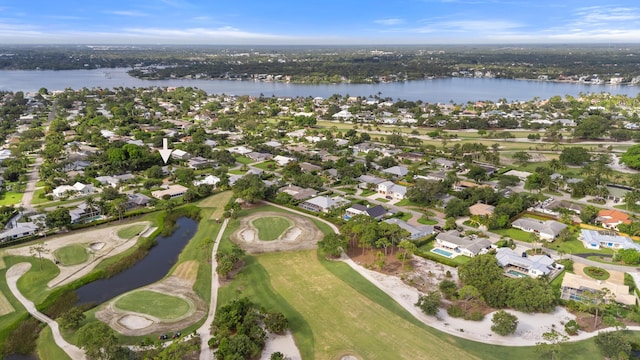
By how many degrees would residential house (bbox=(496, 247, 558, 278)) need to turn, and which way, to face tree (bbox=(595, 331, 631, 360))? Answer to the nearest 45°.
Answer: approximately 90° to its right

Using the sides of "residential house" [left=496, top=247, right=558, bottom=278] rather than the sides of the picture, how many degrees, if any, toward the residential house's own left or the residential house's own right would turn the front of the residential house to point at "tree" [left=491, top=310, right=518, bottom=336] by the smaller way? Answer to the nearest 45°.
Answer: approximately 135° to the residential house's own right

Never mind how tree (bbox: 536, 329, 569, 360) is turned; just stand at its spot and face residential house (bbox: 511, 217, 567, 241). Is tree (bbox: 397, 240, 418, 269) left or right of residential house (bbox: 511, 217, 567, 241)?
left

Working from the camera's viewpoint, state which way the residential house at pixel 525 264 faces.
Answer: facing away from the viewer and to the right of the viewer

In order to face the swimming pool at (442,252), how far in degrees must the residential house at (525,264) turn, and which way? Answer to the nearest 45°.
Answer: approximately 135° to its left

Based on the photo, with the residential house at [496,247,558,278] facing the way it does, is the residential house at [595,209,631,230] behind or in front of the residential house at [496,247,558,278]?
in front
